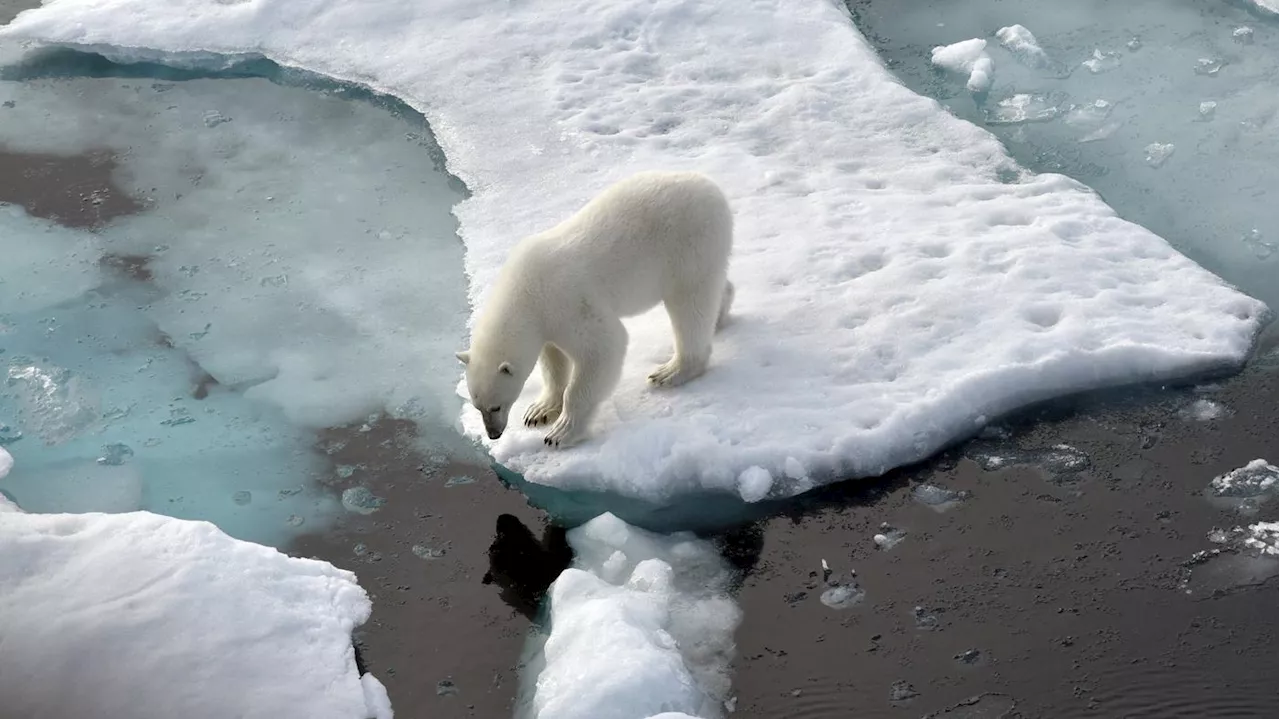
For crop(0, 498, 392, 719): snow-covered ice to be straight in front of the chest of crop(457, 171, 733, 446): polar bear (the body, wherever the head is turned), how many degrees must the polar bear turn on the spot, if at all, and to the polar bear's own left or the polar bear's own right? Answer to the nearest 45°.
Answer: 0° — it already faces it

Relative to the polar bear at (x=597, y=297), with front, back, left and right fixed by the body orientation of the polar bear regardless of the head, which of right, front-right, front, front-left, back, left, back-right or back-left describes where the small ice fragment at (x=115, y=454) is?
front-right

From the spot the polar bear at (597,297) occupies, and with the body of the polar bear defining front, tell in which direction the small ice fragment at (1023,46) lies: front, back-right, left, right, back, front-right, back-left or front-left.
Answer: back

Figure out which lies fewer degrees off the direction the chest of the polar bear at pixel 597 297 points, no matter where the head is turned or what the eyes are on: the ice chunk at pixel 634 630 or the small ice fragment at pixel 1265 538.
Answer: the ice chunk

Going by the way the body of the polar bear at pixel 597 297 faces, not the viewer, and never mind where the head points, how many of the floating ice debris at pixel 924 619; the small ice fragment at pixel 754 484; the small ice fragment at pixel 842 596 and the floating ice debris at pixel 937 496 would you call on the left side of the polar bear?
4

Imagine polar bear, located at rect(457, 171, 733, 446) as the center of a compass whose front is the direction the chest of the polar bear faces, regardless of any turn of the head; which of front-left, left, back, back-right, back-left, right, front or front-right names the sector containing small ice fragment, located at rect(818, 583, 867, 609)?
left

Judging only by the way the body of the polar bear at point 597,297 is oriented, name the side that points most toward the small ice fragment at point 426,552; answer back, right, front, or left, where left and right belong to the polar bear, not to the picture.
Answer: front

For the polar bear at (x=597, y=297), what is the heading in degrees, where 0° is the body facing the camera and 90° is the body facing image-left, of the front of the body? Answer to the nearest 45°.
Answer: approximately 45°

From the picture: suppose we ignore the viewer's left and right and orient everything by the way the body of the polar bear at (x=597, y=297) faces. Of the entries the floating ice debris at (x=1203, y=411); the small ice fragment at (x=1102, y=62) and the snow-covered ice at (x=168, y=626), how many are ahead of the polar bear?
1

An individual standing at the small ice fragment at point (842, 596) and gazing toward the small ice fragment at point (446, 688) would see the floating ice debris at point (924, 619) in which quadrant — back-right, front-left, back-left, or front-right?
back-left

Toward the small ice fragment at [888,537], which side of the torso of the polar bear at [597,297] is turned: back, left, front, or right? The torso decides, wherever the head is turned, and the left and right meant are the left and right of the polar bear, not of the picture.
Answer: left

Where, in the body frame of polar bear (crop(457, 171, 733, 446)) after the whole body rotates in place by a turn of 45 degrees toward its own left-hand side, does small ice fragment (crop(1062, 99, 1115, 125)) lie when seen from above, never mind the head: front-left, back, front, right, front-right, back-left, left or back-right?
back-left

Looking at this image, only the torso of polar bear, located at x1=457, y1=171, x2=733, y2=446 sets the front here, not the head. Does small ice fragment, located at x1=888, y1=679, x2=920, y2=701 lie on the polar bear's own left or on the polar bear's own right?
on the polar bear's own left

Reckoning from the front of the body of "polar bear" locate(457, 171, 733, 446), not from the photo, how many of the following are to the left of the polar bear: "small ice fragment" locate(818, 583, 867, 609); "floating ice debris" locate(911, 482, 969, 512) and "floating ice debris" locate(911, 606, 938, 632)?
3

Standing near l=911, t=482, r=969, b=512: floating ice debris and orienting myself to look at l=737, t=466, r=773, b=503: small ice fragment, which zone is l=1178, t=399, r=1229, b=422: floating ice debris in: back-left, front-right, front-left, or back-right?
back-right

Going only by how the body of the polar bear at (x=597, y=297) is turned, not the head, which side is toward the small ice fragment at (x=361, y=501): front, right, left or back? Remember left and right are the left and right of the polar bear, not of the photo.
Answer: front

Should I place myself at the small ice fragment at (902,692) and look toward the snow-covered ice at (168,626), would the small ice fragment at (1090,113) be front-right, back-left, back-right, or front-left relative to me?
back-right
